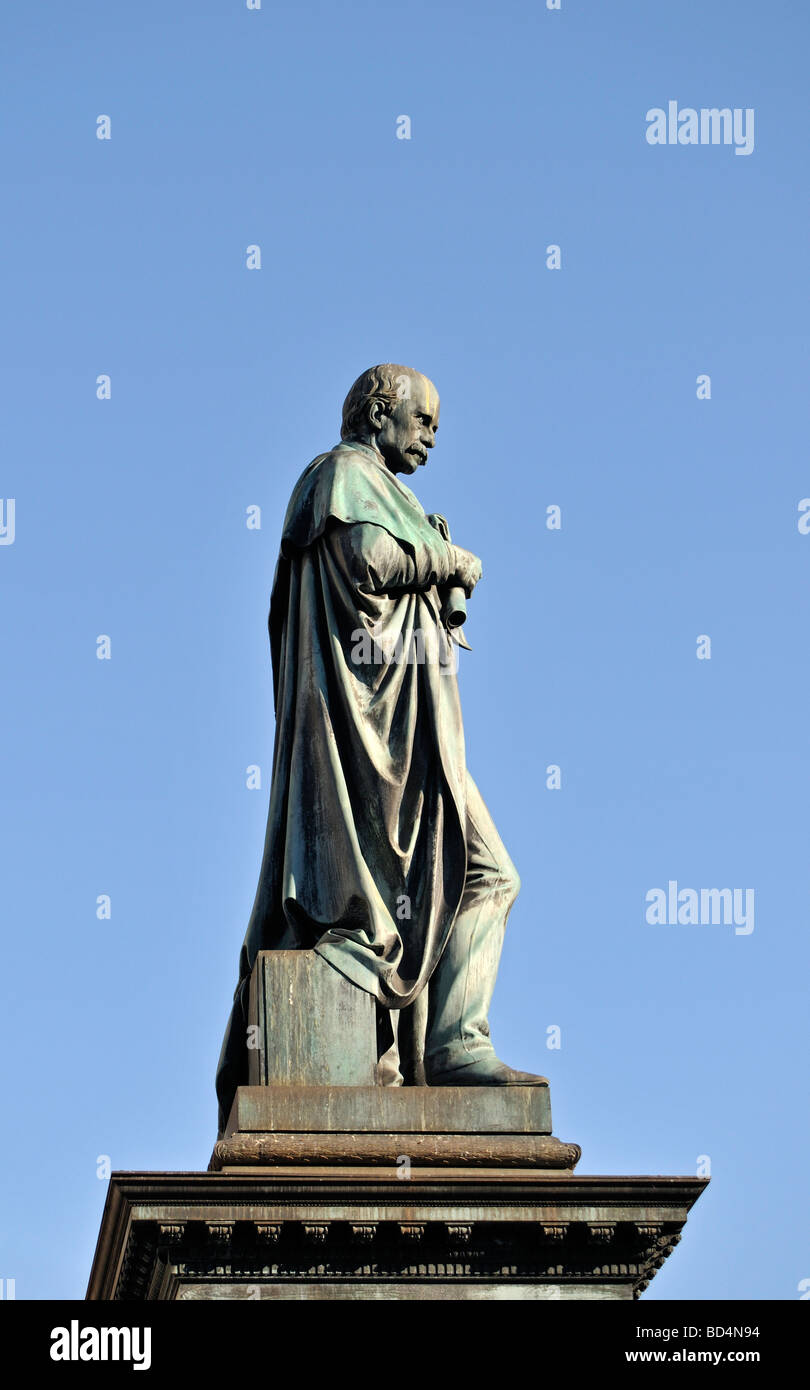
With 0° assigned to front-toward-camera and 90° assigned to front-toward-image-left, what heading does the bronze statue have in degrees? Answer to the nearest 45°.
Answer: approximately 270°
